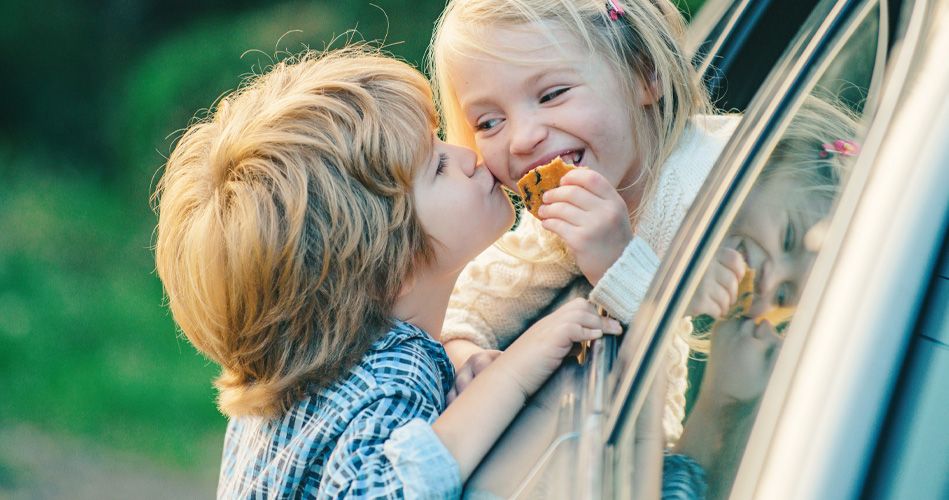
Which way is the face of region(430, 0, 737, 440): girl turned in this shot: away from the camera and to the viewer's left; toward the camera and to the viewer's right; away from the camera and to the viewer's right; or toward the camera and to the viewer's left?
toward the camera and to the viewer's left

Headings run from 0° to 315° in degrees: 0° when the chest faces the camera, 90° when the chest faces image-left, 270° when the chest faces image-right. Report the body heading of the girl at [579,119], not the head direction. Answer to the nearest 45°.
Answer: approximately 45°
